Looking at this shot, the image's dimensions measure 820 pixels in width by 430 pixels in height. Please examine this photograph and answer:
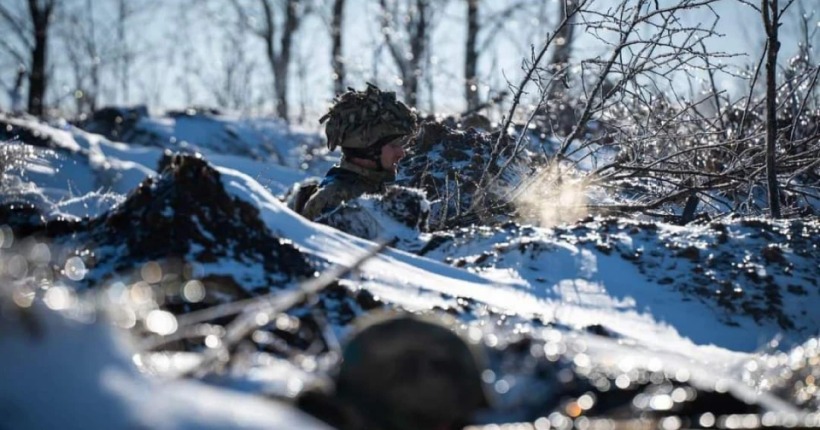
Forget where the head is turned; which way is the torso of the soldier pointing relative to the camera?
to the viewer's right

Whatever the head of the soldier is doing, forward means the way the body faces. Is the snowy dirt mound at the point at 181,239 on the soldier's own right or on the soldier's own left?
on the soldier's own right

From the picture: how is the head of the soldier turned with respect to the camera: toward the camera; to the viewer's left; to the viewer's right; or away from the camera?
to the viewer's right
